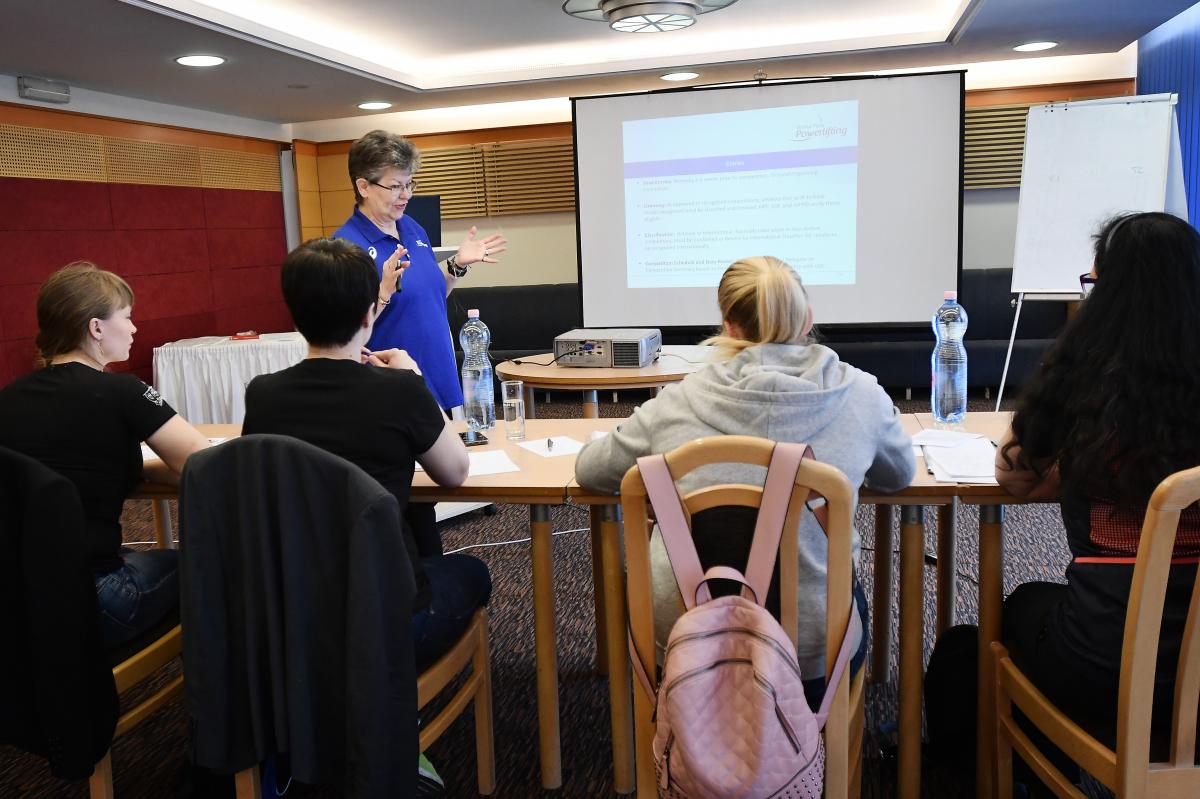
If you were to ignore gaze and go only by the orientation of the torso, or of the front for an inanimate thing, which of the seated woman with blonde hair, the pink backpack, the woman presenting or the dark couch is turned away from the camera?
the seated woman with blonde hair

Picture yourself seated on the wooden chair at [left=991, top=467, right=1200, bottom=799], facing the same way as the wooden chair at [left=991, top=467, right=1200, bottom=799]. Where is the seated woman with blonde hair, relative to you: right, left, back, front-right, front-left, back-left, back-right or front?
front-left

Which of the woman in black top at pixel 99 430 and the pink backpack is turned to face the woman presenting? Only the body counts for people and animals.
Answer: the woman in black top

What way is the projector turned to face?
away from the camera

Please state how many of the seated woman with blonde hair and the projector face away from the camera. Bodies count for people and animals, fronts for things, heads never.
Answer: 2

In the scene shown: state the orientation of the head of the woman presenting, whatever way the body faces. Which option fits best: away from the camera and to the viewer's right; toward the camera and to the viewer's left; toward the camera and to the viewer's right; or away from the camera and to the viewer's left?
toward the camera and to the viewer's right

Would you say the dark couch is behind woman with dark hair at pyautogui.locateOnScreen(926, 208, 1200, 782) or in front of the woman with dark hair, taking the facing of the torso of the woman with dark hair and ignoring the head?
in front

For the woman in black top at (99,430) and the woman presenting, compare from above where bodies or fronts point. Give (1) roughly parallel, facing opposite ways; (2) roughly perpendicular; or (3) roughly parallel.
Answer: roughly perpendicular

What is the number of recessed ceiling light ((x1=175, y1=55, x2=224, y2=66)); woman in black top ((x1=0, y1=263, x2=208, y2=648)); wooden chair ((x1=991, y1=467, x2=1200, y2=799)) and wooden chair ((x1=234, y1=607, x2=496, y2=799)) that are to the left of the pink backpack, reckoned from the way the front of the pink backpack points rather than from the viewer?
1

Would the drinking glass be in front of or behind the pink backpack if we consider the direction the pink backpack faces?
behind

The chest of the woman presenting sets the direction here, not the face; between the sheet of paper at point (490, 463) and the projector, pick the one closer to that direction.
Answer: the sheet of paper

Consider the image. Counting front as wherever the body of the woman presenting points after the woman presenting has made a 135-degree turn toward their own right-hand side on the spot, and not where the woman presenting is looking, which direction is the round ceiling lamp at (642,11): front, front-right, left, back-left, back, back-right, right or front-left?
back-right

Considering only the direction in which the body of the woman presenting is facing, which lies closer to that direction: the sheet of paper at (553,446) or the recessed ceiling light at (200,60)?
the sheet of paper
